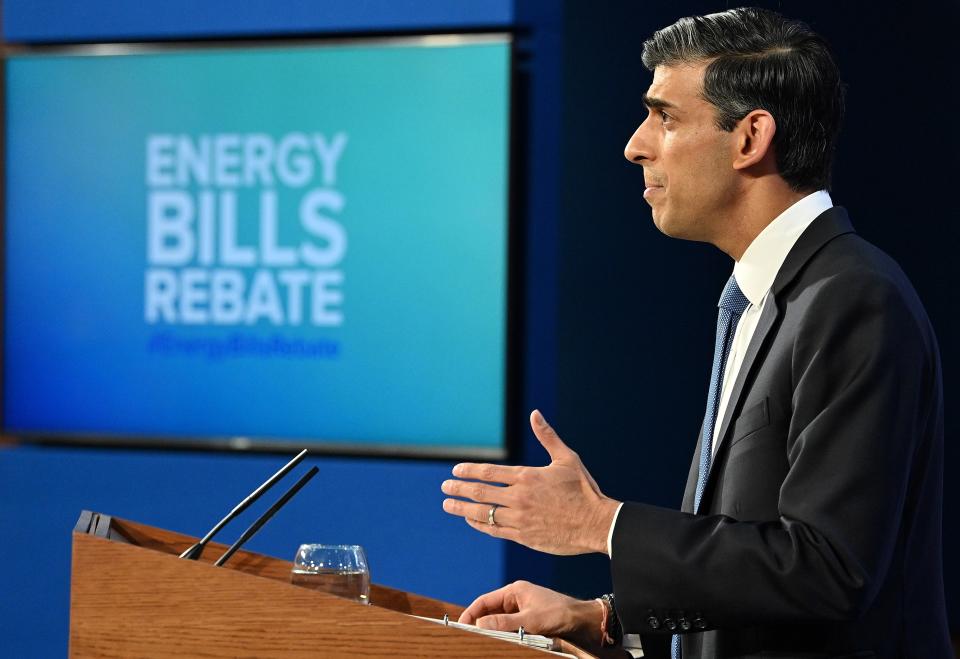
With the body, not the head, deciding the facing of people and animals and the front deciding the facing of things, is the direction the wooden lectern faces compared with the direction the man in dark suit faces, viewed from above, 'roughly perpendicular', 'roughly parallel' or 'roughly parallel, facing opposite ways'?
roughly parallel

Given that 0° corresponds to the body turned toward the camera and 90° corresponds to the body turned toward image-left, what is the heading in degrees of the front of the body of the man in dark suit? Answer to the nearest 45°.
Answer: approximately 90°

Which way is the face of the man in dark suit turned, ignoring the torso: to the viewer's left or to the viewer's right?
to the viewer's left

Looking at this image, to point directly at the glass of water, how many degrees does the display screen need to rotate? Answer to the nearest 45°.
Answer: approximately 45° to its left

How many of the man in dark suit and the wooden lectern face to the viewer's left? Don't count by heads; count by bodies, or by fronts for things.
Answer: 2

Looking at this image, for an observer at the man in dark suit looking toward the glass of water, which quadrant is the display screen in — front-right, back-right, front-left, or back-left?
front-right

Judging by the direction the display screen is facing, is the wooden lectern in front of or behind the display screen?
in front

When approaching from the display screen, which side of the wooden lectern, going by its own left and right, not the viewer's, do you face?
right

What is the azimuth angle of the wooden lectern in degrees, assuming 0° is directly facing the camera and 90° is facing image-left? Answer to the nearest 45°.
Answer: approximately 90°

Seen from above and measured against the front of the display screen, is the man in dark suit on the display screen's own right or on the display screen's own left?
on the display screen's own left

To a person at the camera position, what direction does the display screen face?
facing the viewer and to the left of the viewer
